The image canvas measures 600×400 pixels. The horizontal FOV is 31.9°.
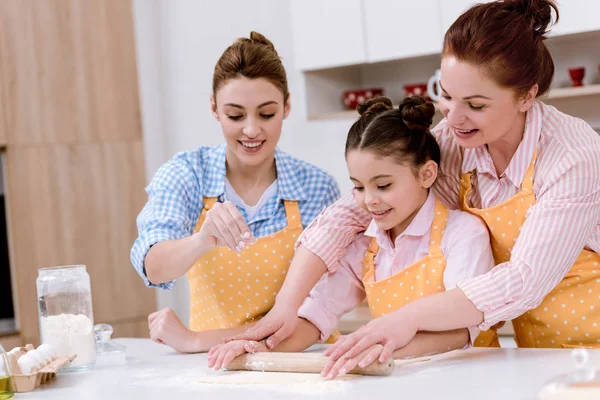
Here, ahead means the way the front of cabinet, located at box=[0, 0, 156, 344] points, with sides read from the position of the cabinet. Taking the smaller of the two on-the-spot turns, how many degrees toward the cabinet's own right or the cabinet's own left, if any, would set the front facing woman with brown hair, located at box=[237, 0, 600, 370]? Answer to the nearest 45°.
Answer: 0° — it already faces them

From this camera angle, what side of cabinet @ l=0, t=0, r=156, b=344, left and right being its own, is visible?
front

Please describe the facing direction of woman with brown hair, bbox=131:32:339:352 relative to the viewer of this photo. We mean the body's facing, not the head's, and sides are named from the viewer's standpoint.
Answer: facing the viewer

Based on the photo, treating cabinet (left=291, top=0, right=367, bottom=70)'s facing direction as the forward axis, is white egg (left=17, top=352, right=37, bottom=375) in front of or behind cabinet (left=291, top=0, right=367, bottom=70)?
in front

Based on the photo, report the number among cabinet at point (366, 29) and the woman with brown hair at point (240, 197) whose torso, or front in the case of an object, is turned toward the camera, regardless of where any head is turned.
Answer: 2

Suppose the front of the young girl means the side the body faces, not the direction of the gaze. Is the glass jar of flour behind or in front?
in front

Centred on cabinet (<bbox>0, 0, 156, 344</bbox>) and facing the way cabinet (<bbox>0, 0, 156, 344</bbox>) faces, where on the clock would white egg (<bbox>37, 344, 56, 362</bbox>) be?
The white egg is roughly at 12 o'clock from the cabinet.

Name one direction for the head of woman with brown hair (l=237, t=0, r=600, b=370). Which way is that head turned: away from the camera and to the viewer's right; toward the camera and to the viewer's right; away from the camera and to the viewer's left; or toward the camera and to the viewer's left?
toward the camera and to the viewer's left

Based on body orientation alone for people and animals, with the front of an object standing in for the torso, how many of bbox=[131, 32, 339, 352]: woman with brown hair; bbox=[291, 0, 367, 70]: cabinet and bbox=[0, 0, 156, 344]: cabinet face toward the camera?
3
